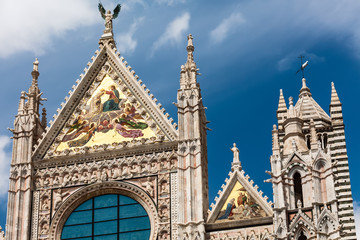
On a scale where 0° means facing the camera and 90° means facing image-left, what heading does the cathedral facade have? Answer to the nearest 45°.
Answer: approximately 0°
